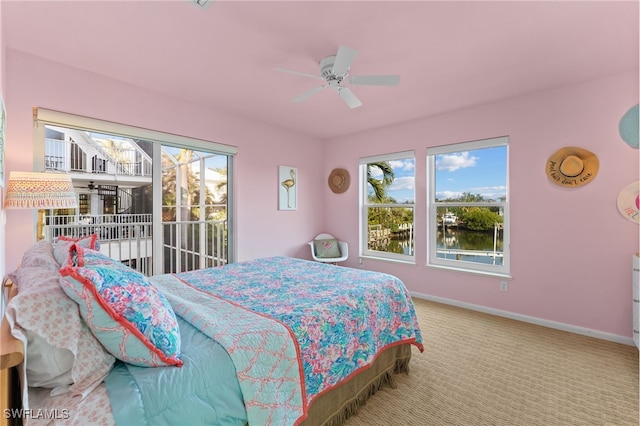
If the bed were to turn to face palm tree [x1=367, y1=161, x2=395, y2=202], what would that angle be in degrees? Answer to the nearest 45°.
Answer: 0° — it already faces it

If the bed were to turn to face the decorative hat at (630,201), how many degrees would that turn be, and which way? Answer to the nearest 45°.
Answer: approximately 45° to its right

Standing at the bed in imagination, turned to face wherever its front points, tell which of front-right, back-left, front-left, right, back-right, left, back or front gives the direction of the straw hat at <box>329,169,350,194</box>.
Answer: front

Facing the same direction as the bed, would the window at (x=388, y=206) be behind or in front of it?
in front

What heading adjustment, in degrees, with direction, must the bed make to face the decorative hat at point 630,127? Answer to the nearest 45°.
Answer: approximately 45° to its right

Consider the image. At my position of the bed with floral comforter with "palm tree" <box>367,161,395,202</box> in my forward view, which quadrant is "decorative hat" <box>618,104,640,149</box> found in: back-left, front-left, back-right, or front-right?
front-right

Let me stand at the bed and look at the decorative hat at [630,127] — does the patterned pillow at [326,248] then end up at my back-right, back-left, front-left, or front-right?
front-left

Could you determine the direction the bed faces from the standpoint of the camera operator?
facing away from the viewer and to the right of the viewer

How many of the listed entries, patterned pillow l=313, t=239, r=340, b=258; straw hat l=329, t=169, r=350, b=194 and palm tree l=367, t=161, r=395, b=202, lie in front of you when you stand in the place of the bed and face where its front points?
3

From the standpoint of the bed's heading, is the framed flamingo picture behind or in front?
in front
